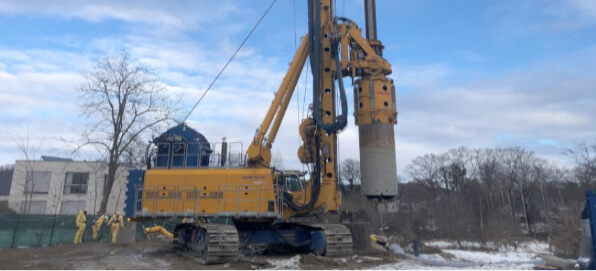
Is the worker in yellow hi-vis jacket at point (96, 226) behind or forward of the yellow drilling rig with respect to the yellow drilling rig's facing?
behind

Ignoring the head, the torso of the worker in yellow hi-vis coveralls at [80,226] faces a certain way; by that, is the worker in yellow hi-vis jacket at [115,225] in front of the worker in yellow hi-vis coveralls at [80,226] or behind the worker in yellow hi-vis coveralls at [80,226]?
in front

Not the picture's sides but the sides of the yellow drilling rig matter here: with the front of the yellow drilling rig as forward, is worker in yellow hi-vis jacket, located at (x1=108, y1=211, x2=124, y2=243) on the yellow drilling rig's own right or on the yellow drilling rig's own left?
on the yellow drilling rig's own left

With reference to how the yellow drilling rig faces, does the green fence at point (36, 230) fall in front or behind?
behind

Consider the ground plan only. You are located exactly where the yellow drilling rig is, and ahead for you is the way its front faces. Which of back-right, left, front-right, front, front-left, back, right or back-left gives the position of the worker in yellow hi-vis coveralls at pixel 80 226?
back-left

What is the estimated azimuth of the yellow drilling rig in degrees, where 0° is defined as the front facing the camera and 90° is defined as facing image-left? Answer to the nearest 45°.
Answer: approximately 270°

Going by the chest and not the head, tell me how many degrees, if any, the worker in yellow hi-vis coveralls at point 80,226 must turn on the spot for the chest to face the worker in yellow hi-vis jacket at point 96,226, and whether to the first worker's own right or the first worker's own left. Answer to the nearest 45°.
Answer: approximately 45° to the first worker's own left

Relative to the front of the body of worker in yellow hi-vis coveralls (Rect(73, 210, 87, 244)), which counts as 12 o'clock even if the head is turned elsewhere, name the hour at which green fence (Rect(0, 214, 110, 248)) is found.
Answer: The green fence is roughly at 6 o'clock from the worker in yellow hi-vis coveralls.

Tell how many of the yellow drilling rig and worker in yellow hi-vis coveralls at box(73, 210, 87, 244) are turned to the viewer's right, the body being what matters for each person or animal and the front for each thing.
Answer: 2

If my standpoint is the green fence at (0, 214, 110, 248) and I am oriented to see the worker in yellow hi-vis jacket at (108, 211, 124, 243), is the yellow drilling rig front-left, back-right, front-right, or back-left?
front-right

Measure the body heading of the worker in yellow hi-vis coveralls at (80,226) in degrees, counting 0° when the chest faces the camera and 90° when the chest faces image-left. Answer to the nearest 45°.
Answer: approximately 270°
